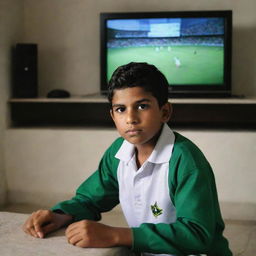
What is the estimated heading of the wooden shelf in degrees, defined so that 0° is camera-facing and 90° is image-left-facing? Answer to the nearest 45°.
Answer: approximately 0°

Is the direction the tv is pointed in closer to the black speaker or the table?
the table

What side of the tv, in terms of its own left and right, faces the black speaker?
right

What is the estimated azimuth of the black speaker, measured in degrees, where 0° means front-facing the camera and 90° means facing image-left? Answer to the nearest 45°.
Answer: approximately 0°

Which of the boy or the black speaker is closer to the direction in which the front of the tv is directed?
the boy

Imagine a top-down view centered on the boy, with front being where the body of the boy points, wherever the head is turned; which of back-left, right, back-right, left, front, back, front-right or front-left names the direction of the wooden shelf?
back-right

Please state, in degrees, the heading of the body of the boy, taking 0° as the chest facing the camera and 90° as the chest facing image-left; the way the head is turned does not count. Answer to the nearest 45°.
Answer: approximately 45°

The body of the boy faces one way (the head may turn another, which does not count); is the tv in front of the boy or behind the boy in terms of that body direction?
behind
